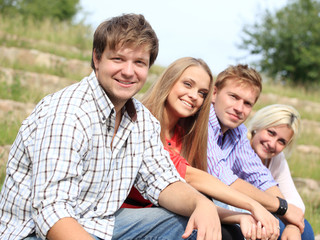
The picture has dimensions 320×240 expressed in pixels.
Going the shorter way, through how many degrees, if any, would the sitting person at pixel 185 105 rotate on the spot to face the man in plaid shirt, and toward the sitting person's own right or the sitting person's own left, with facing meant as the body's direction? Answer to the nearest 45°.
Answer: approximately 45° to the sitting person's own right

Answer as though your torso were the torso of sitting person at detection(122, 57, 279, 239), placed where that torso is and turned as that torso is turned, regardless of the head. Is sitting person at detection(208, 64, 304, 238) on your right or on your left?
on your left

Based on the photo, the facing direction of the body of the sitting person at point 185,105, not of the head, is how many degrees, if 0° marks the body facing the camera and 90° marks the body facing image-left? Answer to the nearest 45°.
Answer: approximately 315°

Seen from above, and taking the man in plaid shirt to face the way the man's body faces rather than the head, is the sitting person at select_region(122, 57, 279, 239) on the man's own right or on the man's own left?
on the man's own left

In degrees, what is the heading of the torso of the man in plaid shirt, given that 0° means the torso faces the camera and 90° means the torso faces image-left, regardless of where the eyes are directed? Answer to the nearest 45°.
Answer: approximately 315°

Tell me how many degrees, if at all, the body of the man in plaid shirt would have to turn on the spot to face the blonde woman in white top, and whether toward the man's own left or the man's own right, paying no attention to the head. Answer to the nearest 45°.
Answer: approximately 90° to the man's own left

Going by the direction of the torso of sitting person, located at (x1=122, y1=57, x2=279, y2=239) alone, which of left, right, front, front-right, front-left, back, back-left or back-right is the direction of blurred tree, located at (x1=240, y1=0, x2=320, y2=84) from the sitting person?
back-left

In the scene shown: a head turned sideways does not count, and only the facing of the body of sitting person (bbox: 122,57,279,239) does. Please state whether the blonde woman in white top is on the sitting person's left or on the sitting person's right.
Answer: on the sitting person's left
